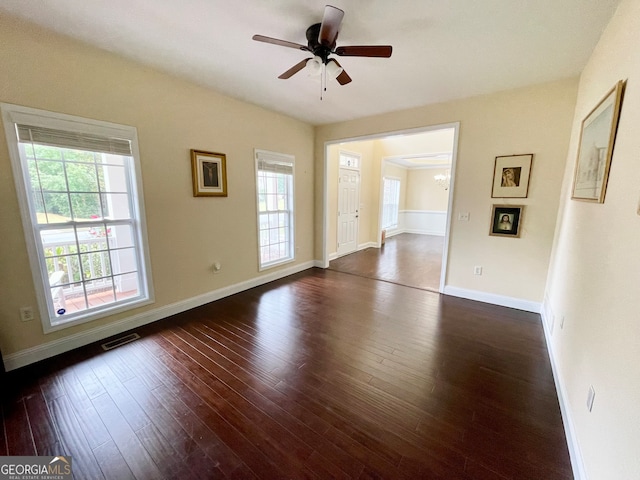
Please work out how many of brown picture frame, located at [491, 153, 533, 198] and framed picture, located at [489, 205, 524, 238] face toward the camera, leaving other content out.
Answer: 2

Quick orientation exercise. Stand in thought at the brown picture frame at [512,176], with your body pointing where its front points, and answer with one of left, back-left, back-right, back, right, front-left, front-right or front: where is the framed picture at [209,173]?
front-right

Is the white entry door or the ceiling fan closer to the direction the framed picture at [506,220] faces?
the ceiling fan

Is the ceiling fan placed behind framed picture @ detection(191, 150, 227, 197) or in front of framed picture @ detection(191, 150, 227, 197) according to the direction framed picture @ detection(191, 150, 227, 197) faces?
in front

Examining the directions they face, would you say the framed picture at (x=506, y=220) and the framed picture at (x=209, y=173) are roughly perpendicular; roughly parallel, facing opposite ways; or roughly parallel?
roughly perpendicular

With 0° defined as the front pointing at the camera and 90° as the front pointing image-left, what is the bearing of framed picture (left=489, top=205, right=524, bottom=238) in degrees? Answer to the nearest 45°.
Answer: approximately 0°

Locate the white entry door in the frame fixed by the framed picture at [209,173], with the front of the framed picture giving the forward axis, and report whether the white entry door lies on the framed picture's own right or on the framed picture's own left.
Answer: on the framed picture's own left

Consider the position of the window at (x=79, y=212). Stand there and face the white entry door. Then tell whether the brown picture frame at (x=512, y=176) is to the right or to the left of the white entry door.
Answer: right

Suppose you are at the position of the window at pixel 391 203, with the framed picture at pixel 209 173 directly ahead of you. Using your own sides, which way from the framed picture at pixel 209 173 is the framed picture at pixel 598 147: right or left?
left

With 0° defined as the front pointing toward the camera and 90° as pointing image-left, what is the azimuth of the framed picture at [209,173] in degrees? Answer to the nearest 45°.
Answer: approximately 315°

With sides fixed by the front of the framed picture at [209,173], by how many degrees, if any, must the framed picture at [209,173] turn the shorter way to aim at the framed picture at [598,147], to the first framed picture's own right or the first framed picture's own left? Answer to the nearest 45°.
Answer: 0° — it already faces it

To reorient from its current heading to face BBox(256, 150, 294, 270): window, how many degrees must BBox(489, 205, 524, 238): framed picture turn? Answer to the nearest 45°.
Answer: approximately 90° to its right

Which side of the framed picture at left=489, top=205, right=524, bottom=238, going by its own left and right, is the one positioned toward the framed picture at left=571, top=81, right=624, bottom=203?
front

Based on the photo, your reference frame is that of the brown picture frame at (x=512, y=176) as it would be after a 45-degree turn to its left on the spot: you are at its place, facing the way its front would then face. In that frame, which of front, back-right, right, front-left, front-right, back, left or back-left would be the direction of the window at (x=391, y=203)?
back

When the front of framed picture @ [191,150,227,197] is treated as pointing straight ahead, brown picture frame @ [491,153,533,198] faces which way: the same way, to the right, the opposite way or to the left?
to the right
